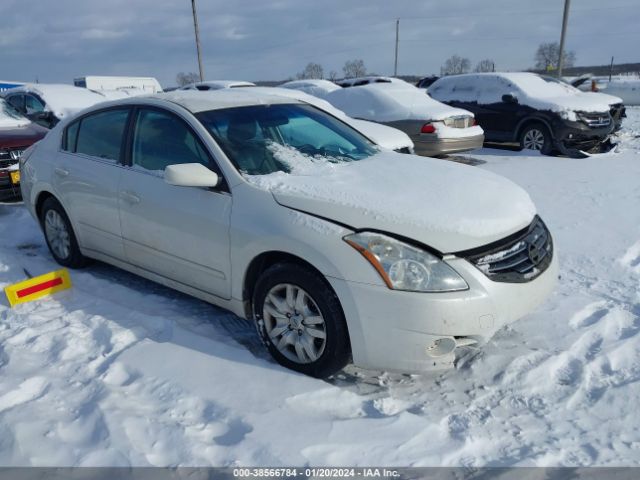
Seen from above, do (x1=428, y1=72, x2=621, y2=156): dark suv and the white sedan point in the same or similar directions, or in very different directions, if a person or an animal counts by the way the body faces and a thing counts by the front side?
same or similar directions

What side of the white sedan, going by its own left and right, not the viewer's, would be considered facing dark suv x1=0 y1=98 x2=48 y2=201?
back

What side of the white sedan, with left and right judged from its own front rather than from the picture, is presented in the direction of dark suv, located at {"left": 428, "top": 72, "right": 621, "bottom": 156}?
left

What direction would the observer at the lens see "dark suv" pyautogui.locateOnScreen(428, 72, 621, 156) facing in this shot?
facing the viewer and to the right of the viewer

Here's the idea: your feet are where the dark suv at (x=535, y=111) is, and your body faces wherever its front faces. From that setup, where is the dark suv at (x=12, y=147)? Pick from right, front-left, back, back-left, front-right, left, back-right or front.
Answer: right

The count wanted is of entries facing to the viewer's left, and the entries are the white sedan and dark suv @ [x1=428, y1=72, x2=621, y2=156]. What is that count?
0

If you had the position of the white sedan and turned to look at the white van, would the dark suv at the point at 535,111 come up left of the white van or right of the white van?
right

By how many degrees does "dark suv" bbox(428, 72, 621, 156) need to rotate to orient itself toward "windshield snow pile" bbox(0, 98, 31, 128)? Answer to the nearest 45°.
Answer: approximately 90° to its right

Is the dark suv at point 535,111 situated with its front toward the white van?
no

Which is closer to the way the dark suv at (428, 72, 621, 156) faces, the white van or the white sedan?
the white sedan

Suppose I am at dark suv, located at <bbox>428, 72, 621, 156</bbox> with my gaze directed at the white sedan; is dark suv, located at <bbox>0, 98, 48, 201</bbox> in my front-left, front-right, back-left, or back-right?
front-right
